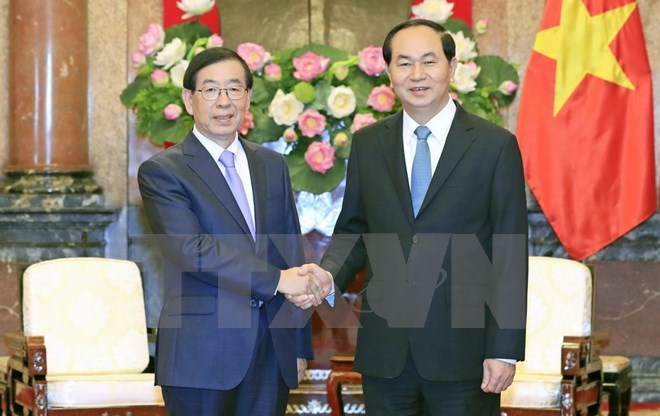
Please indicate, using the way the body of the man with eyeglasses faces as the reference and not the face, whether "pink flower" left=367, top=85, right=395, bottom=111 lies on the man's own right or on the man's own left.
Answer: on the man's own left

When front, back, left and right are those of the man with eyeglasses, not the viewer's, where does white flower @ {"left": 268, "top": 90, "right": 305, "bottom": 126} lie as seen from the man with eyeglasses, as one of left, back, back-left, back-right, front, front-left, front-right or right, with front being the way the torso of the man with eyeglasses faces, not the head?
back-left

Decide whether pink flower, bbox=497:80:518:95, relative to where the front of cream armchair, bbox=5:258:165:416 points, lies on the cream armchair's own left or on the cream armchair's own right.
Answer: on the cream armchair's own left

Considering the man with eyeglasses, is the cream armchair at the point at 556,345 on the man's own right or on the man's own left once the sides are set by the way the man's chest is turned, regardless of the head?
on the man's own left

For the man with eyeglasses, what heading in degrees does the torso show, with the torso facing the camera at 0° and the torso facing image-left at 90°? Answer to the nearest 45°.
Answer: approximately 315°

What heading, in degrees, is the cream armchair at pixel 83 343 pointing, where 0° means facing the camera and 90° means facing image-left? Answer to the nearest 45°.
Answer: approximately 0°
